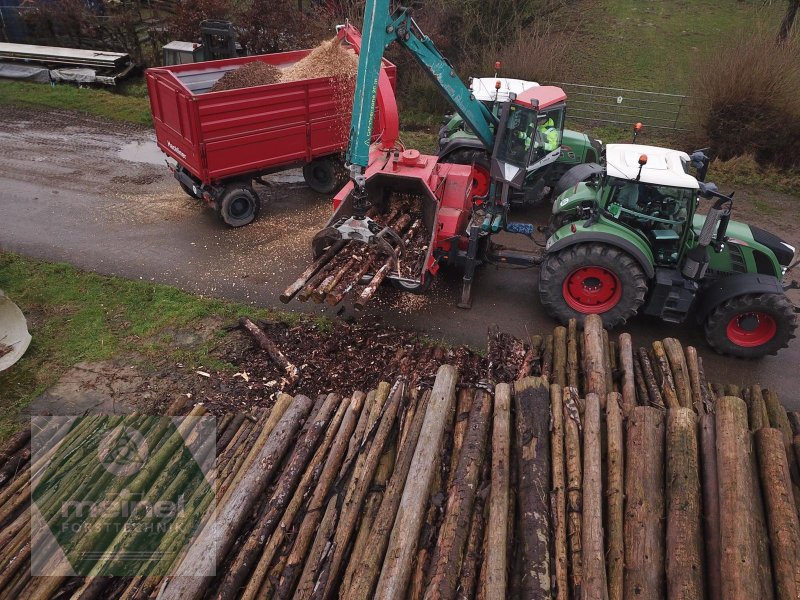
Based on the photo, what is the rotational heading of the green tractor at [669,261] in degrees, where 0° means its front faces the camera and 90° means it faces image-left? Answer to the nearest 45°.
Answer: approximately 270°

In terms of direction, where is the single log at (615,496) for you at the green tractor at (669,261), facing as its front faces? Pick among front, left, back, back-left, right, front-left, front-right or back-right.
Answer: right

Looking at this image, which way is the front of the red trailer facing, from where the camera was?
facing away from the viewer and to the right of the viewer

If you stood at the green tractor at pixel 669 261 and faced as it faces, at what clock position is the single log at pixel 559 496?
The single log is roughly at 3 o'clock from the green tractor.

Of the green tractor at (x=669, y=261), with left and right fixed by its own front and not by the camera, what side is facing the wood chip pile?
back

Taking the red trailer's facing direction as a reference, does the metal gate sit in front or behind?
in front

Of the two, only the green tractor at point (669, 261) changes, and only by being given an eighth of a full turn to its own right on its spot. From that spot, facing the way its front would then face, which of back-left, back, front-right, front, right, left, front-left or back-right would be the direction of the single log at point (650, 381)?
front-right

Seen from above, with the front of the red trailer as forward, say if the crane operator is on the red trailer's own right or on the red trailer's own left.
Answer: on the red trailer's own right

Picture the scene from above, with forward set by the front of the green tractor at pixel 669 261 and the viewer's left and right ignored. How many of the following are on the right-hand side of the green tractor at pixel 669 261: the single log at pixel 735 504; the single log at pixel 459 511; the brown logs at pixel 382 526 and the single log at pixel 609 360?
4

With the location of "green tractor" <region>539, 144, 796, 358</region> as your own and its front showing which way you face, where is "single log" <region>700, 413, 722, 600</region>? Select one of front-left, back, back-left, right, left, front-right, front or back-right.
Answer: right

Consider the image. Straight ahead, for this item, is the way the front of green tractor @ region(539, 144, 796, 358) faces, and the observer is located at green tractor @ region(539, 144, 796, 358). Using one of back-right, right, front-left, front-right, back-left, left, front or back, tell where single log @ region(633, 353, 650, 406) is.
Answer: right

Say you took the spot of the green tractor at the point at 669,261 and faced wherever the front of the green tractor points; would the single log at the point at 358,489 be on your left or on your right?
on your right

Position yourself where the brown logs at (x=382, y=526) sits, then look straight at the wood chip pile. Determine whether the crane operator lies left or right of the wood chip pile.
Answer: right
